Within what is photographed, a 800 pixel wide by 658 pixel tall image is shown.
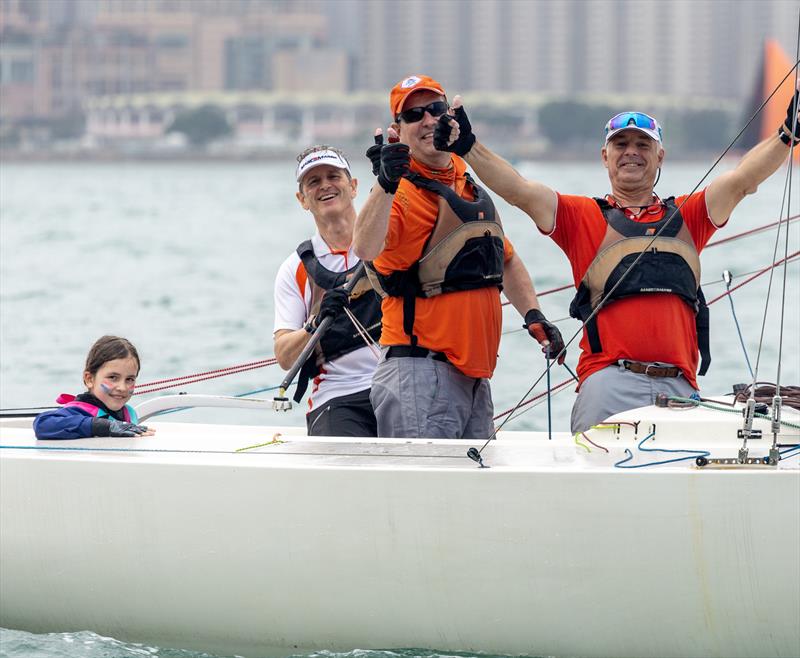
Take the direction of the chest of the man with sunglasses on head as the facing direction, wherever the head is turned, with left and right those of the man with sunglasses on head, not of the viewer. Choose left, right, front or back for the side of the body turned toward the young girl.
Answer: right

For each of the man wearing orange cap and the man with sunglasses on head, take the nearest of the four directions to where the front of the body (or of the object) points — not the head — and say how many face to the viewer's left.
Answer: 0

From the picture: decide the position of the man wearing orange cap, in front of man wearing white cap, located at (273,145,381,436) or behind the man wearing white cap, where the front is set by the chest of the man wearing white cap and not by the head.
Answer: in front

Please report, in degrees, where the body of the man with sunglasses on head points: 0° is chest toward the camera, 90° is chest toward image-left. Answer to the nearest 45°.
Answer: approximately 0°

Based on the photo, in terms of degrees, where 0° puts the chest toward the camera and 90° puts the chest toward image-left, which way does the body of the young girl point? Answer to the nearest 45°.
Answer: approximately 315°

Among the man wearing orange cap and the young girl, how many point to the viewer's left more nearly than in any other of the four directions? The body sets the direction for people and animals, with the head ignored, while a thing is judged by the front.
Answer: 0

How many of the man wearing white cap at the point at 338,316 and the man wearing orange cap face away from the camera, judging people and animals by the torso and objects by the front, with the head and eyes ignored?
0

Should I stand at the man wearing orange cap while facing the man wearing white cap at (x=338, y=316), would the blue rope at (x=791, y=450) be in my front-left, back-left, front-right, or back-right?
back-right

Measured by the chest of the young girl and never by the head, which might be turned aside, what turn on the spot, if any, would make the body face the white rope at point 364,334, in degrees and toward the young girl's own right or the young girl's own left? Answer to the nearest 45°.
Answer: approximately 45° to the young girl's own left
